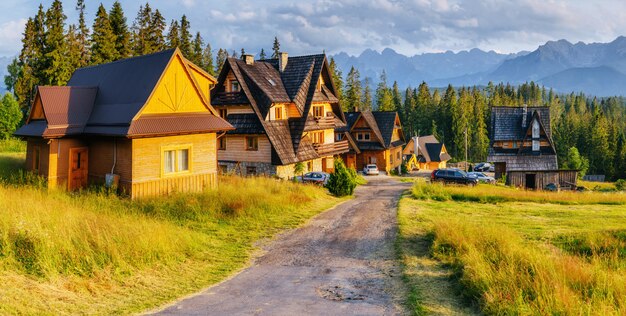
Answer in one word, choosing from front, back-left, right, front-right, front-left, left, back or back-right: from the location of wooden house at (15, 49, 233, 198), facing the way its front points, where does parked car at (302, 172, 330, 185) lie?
back

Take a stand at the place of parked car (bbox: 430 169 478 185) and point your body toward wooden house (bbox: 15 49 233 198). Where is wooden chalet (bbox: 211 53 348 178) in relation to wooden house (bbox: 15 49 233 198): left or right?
right

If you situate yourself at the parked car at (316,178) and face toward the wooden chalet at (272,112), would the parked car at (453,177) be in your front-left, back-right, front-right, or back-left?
back-right

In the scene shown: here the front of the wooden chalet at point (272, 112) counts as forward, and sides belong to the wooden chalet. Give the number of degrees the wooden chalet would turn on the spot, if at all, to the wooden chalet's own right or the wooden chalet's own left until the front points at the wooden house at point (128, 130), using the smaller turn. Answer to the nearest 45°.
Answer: approximately 45° to the wooden chalet's own right
